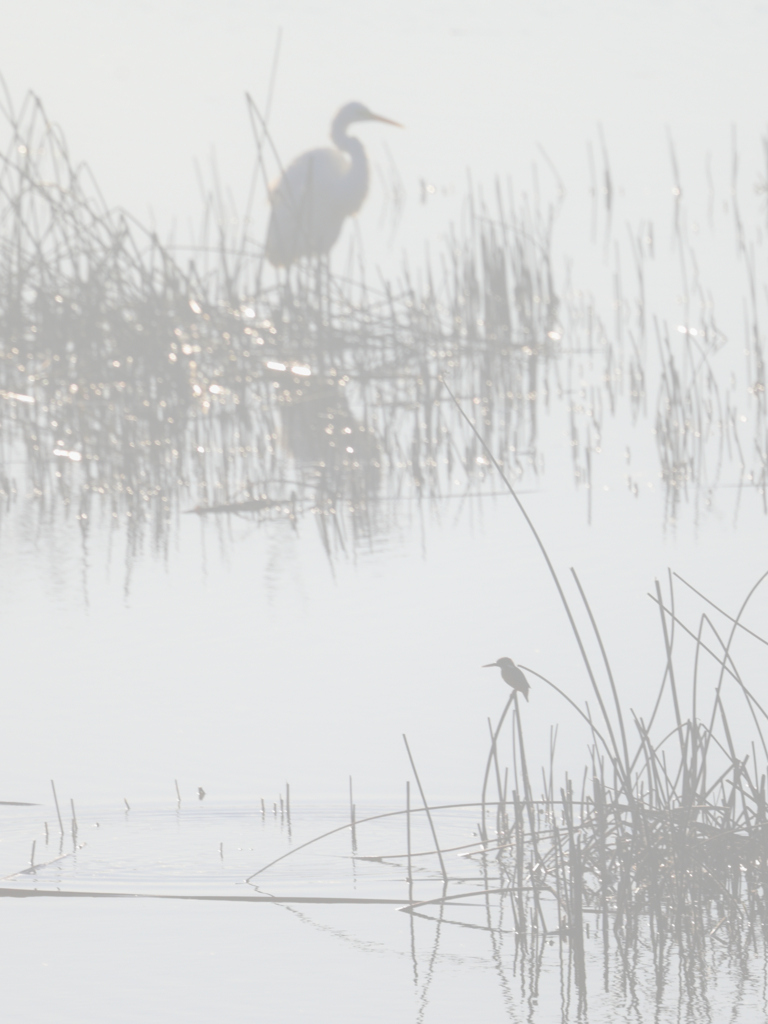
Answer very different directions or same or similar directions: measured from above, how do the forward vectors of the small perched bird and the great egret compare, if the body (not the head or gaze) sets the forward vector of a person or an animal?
very different directions

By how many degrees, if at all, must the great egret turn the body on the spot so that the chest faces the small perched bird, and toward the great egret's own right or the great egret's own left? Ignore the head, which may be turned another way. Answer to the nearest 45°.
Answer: approximately 90° to the great egret's own right

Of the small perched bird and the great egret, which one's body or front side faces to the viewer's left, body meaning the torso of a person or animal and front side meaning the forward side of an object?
the small perched bird

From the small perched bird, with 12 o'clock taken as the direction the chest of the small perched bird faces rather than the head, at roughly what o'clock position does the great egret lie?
The great egret is roughly at 3 o'clock from the small perched bird.

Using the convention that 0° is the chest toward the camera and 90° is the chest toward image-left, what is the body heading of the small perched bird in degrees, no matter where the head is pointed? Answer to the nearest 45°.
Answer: approximately 90°

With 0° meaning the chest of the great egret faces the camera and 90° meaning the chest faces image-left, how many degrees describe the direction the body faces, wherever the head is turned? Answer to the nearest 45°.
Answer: approximately 270°

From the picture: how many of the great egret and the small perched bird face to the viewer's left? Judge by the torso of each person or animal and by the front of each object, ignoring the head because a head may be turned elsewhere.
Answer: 1
